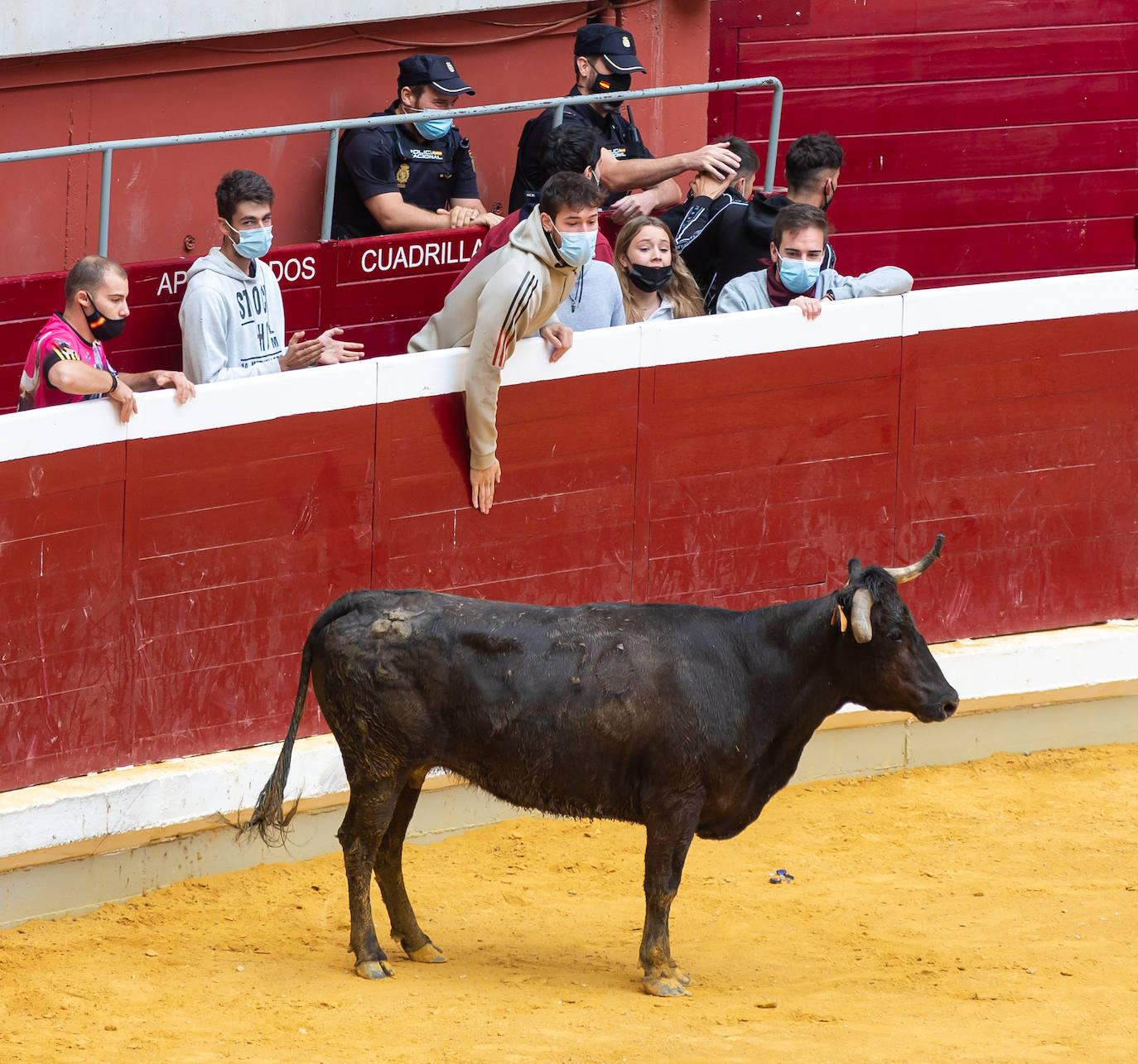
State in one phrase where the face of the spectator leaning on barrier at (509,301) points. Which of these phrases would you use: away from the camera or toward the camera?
toward the camera

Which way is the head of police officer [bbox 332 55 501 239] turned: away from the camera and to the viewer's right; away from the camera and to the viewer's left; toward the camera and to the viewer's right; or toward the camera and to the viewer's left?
toward the camera and to the viewer's right

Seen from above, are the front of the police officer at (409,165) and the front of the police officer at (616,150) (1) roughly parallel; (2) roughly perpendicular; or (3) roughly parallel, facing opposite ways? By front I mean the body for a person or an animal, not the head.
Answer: roughly parallel

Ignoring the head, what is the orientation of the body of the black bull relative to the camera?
to the viewer's right

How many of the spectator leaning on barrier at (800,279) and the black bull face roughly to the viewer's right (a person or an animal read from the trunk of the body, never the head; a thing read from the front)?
1

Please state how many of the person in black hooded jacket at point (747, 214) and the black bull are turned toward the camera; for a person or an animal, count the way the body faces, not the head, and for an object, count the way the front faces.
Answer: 0

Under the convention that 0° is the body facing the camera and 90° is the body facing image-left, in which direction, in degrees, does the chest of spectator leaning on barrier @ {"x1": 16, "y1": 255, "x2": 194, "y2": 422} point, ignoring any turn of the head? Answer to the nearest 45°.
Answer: approximately 315°

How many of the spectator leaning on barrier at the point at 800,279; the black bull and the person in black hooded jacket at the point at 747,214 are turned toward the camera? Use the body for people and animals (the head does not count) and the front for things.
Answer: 1

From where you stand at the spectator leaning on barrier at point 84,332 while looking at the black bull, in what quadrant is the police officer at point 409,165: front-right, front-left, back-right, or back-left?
front-left

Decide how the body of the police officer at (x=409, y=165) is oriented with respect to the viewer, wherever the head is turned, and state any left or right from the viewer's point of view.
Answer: facing the viewer and to the right of the viewer

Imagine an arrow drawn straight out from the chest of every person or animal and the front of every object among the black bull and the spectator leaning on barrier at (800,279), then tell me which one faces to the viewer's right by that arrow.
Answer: the black bull

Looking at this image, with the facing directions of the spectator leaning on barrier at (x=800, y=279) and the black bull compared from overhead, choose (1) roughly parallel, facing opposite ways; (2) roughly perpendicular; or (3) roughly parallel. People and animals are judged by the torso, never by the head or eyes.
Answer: roughly perpendicular

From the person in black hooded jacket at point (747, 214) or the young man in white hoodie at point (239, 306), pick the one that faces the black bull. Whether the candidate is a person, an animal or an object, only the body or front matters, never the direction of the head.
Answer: the young man in white hoodie

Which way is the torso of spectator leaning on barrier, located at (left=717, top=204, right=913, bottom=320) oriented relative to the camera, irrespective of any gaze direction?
toward the camera

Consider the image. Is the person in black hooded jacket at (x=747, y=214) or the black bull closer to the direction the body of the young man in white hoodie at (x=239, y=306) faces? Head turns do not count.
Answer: the black bull
